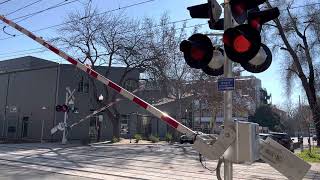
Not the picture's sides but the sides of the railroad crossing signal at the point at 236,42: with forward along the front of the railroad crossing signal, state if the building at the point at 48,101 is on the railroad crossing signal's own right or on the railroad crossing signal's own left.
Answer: on the railroad crossing signal's own right

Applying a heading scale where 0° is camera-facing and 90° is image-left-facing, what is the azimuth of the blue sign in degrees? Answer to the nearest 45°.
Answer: approximately 0°

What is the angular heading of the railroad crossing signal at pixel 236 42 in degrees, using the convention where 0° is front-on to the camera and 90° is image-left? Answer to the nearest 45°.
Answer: approximately 45°
